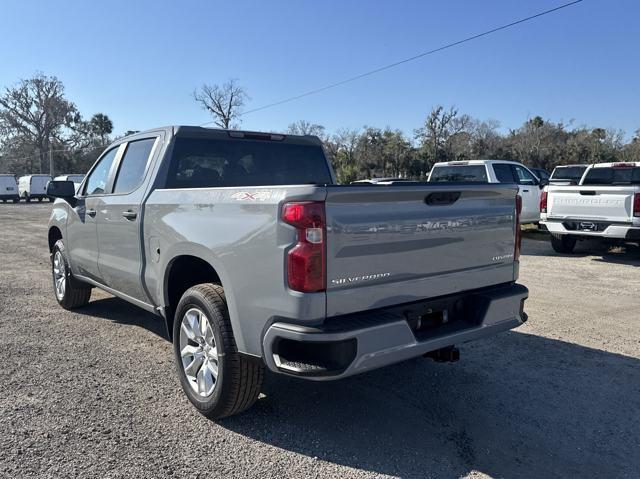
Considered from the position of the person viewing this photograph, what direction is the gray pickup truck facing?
facing away from the viewer and to the left of the viewer

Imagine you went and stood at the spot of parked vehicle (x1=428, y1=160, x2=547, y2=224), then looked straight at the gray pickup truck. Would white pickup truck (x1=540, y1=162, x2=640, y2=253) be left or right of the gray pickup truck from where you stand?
left

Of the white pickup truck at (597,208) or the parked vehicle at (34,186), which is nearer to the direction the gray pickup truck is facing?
the parked vehicle

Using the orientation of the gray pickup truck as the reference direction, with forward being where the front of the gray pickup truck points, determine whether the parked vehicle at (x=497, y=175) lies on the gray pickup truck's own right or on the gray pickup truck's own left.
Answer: on the gray pickup truck's own right

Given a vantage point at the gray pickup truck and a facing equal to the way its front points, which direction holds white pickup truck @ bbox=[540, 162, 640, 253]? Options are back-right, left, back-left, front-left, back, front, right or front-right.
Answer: right

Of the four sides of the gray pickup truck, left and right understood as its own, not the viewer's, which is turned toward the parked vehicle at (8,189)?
front

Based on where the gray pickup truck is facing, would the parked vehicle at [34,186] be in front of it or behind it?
in front
